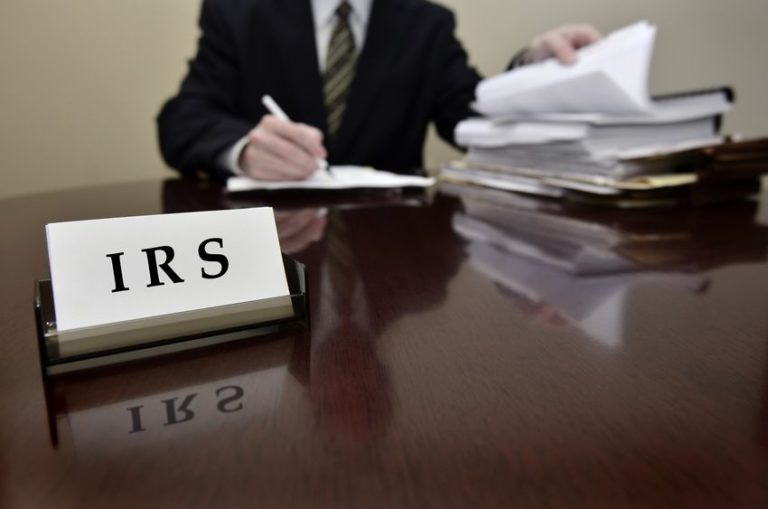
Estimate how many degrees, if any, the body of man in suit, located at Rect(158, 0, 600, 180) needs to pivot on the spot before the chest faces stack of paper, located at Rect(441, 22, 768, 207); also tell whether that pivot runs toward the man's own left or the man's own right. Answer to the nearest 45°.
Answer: approximately 45° to the man's own left

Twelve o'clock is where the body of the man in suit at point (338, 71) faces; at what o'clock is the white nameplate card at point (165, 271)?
The white nameplate card is roughly at 12 o'clock from the man in suit.

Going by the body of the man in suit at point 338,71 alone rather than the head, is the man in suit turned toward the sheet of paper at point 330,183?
yes

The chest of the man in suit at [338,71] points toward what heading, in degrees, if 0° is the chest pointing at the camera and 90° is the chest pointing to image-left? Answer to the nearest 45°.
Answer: approximately 0°

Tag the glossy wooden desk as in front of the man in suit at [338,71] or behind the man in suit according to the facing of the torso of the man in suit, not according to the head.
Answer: in front
